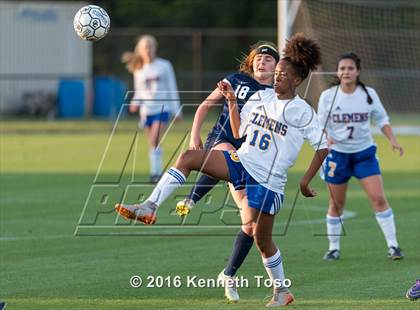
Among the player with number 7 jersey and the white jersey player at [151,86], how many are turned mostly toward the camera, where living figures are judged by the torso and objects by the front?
2

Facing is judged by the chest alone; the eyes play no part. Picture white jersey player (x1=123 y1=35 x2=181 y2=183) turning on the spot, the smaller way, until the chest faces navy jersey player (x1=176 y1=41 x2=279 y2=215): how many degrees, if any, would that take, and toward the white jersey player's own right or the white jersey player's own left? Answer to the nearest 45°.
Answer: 0° — they already face them

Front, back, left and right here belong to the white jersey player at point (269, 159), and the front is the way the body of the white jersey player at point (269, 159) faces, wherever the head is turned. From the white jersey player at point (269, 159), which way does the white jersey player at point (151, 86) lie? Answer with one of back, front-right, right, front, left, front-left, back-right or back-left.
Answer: back-right

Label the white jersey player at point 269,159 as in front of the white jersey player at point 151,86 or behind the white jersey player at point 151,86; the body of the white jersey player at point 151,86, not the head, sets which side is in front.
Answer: in front

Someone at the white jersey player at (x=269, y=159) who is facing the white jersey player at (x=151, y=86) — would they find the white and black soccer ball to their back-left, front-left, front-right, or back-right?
front-left

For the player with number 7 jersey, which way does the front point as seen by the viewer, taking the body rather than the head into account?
toward the camera

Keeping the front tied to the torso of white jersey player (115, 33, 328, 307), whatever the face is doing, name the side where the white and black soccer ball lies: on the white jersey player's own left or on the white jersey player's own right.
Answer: on the white jersey player's own right

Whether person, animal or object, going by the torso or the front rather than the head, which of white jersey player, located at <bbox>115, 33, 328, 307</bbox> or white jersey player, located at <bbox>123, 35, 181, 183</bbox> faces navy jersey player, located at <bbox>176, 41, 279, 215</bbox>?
white jersey player, located at <bbox>123, 35, 181, 183</bbox>

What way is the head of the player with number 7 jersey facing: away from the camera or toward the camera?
toward the camera

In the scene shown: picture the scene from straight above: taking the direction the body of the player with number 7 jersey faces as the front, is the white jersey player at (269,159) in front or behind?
in front

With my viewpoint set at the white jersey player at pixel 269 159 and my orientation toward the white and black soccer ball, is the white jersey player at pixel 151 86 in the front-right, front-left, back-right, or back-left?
front-right

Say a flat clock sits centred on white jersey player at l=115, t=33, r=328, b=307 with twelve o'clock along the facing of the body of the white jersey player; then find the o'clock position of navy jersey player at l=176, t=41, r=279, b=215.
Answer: The navy jersey player is roughly at 4 o'clock from the white jersey player.

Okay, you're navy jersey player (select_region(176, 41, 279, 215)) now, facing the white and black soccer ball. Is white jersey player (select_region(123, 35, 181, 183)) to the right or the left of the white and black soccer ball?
right

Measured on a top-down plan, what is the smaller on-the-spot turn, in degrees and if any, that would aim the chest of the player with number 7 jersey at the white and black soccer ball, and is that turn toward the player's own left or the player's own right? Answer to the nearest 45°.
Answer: approximately 45° to the player's own right
